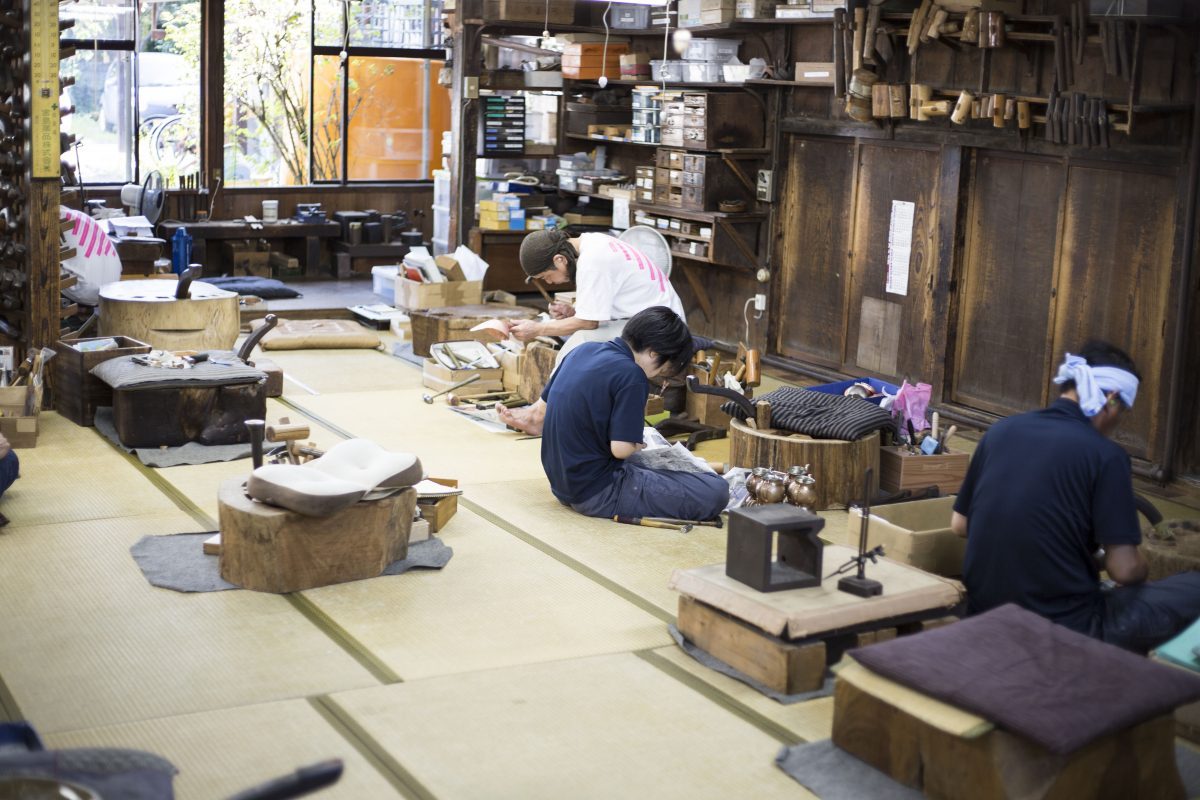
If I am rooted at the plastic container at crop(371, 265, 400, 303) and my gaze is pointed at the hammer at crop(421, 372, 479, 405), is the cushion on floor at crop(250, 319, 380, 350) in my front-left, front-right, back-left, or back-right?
front-right

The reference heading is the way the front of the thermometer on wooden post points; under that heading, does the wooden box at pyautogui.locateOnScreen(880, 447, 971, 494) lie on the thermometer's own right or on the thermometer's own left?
on the thermometer's own left

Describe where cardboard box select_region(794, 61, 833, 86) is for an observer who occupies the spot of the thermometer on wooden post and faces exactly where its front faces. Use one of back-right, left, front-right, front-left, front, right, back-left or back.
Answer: left

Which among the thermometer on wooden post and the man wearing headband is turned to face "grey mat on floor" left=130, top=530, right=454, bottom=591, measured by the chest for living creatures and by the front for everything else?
the thermometer on wooden post

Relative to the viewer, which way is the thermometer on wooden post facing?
toward the camera

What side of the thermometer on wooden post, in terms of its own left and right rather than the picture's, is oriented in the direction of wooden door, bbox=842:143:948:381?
left

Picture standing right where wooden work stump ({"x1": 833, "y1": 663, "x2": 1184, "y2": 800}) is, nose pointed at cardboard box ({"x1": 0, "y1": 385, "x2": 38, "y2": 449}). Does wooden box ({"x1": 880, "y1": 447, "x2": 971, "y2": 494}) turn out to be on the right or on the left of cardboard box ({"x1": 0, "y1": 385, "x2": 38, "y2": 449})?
right

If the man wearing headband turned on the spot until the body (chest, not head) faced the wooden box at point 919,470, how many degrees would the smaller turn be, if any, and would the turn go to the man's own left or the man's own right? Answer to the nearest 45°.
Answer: approximately 45° to the man's own left

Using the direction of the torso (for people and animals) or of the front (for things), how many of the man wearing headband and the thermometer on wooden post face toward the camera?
1

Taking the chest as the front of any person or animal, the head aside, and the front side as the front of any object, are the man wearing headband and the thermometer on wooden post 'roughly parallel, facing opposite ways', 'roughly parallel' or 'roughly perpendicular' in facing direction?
roughly perpendicular

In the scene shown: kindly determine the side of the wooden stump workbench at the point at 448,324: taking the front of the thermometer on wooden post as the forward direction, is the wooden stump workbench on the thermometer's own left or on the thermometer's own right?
on the thermometer's own left
